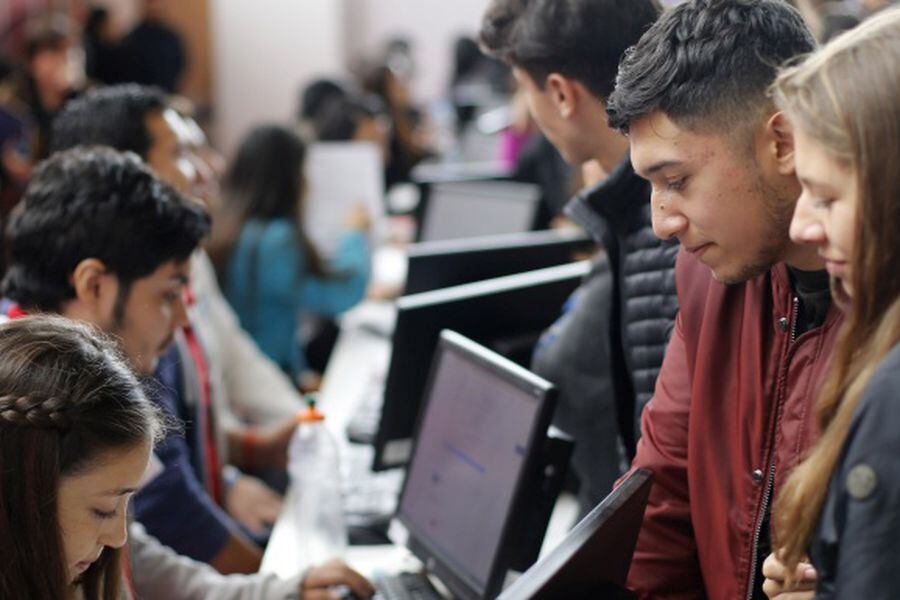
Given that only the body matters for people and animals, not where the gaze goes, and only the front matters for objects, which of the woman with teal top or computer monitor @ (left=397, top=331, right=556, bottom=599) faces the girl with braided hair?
the computer monitor

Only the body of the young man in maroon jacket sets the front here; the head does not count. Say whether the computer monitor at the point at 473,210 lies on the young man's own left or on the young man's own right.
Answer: on the young man's own right

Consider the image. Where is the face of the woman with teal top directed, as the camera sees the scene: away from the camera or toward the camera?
away from the camera

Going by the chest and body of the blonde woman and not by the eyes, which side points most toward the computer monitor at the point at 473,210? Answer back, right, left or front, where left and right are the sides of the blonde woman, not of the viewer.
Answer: right

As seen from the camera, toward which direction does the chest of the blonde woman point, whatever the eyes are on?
to the viewer's left

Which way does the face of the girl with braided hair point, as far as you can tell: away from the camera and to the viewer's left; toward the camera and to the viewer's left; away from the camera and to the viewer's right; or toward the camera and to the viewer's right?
toward the camera and to the viewer's right

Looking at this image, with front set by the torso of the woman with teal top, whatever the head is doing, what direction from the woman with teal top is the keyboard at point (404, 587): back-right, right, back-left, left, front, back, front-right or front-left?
back-right

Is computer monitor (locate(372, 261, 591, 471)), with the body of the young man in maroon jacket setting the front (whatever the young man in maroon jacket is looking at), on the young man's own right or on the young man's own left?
on the young man's own right

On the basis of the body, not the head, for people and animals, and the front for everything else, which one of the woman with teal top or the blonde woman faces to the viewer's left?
the blonde woman

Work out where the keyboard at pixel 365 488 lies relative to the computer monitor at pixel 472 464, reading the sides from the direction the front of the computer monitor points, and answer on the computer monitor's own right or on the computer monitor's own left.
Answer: on the computer monitor's own right

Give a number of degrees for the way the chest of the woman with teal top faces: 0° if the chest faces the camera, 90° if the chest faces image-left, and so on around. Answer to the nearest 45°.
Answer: approximately 225°

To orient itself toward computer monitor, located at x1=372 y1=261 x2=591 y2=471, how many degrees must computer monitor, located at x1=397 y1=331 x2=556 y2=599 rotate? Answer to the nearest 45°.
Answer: approximately 135° to its right

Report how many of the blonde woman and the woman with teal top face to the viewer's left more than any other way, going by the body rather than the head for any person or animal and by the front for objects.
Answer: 1
